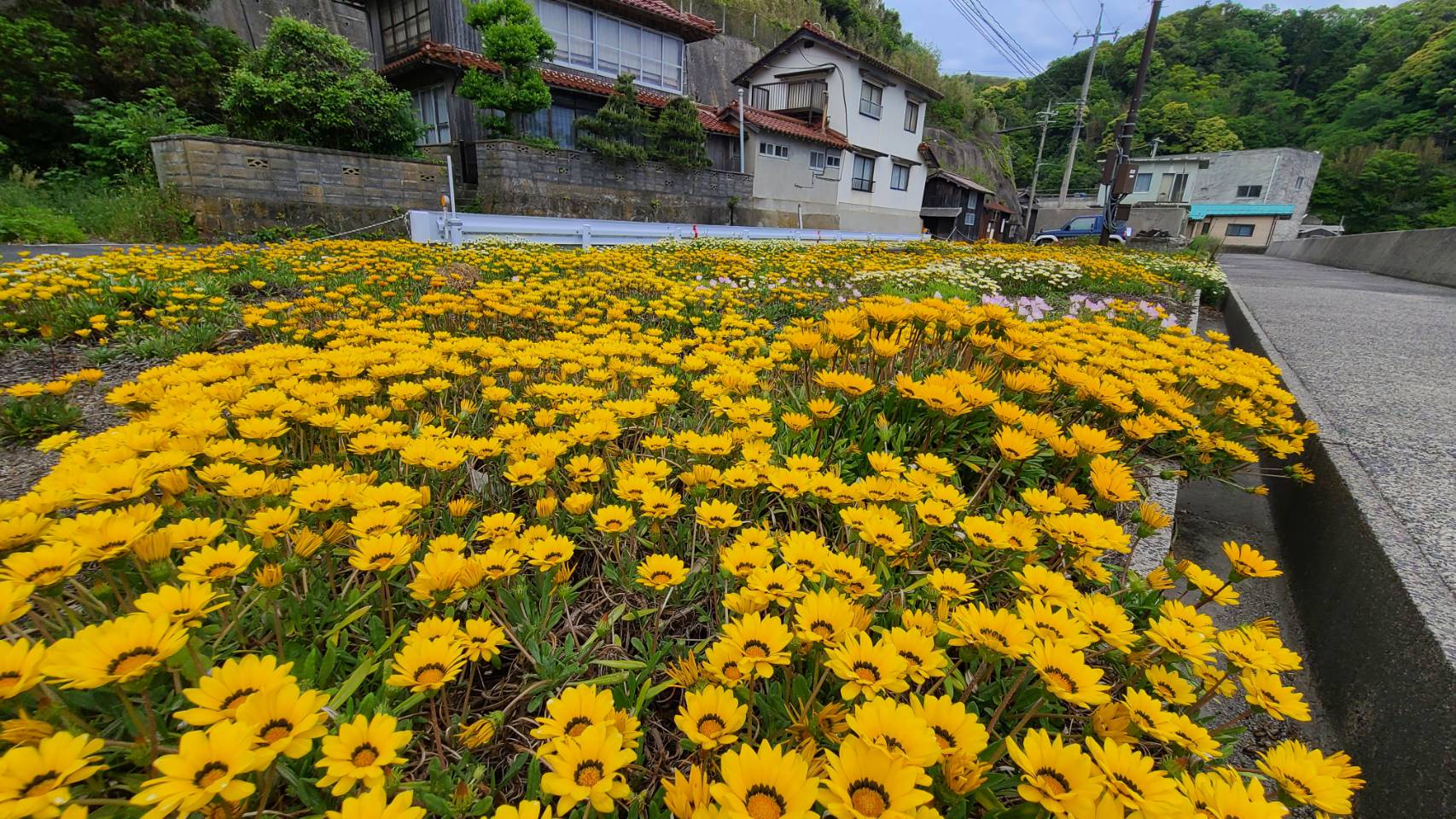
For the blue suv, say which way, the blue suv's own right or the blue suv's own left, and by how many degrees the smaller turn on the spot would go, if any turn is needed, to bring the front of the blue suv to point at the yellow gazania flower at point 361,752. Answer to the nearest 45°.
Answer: approximately 90° to the blue suv's own left

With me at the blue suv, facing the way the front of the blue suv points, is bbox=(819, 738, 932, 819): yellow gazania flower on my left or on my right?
on my left

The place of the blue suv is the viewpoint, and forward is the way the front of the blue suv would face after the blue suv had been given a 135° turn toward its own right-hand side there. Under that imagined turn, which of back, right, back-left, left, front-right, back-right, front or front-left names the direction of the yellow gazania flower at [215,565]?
back-right

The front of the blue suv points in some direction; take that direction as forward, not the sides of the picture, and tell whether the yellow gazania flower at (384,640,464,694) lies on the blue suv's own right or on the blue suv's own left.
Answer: on the blue suv's own left

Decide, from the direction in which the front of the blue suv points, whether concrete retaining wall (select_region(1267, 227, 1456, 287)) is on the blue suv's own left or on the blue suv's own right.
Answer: on the blue suv's own left

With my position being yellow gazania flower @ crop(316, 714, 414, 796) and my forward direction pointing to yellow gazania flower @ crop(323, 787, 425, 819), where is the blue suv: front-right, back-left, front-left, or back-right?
back-left

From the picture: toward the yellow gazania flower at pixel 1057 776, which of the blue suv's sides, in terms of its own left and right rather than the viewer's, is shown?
left

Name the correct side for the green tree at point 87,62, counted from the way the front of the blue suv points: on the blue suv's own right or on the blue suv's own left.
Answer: on the blue suv's own left

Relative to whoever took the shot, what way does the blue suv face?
facing to the left of the viewer

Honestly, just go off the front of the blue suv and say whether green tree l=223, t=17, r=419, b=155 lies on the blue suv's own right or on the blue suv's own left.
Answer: on the blue suv's own left

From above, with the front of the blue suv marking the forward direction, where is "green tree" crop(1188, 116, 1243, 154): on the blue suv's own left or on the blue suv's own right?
on the blue suv's own right

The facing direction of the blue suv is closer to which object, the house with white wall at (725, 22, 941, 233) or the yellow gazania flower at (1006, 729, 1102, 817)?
the house with white wall
